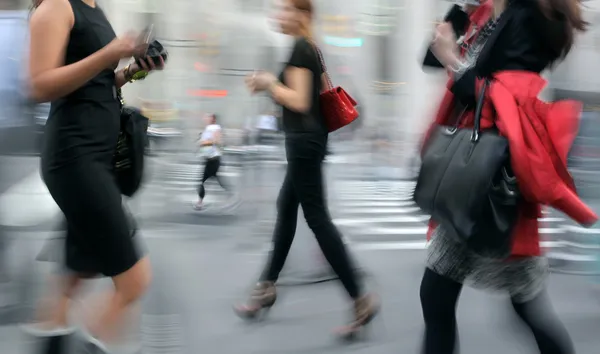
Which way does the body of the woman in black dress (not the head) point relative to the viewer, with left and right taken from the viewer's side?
facing to the right of the viewer

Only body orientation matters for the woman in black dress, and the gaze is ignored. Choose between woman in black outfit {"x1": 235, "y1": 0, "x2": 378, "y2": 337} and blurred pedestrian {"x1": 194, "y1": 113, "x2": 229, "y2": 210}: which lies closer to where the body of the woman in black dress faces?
the woman in black outfit

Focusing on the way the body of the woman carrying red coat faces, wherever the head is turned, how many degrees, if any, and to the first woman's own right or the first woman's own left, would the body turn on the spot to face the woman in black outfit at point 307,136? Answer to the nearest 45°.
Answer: approximately 45° to the first woman's own right

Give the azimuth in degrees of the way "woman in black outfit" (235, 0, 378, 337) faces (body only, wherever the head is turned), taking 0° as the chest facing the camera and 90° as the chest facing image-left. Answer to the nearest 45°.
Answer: approximately 90°

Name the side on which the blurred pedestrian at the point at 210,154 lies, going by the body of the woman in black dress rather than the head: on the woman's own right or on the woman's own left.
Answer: on the woman's own left

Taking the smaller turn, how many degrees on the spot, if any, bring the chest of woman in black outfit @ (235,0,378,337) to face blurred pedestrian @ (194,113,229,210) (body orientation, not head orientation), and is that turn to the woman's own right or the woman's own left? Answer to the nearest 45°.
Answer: approximately 90° to the woman's own right

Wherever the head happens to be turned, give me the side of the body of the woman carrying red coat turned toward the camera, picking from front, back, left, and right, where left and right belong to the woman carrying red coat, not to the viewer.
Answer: left

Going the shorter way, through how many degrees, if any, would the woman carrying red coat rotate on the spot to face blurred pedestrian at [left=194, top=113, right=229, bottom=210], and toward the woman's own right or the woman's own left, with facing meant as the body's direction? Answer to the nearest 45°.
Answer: approximately 45° to the woman's own right

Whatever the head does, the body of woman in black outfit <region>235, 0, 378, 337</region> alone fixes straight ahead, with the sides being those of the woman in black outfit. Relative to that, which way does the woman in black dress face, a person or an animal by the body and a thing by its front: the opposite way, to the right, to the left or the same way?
the opposite way

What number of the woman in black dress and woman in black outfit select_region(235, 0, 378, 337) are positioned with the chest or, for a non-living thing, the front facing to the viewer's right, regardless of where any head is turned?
1

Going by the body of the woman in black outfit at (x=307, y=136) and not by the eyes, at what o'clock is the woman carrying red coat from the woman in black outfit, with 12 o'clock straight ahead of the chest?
The woman carrying red coat is roughly at 8 o'clock from the woman in black outfit.
